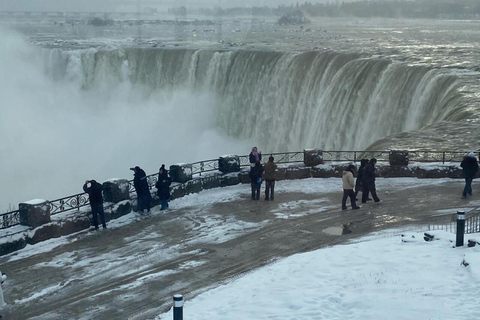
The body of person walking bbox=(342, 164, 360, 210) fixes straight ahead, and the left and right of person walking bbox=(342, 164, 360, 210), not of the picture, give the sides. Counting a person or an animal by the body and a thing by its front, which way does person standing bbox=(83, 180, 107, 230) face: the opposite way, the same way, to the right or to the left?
the opposite way

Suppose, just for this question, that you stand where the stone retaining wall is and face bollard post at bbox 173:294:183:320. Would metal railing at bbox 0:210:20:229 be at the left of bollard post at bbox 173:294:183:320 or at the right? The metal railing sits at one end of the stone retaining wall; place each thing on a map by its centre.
right

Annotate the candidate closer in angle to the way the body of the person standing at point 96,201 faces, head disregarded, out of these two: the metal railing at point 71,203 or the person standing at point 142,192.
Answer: the metal railing

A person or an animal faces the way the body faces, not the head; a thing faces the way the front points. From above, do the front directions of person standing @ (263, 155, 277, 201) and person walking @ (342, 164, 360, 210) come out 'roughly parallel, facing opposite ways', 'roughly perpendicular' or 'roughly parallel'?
roughly perpendicular

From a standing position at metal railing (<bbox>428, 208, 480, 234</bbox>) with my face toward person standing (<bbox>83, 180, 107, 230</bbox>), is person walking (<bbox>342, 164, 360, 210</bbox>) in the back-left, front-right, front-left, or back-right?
front-right

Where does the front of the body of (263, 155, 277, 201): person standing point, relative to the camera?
away from the camera

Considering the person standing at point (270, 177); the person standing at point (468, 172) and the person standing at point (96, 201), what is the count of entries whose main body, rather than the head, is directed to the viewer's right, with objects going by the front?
0

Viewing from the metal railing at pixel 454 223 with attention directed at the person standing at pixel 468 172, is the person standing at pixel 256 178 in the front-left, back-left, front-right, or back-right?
front-left

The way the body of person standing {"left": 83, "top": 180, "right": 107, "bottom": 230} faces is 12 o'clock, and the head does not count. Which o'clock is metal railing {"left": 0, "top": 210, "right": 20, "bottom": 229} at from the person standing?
The metal railing is roughly at 10 o'clock from the person standing.

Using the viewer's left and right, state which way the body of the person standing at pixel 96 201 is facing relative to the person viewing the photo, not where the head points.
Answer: facing away from the viewer and to the left of the viewer
